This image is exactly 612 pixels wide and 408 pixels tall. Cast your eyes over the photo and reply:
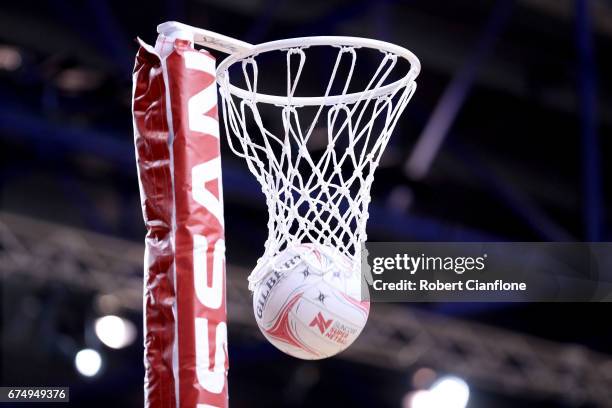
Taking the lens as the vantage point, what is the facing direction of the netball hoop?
facing the viewer and to the right of the viewer
